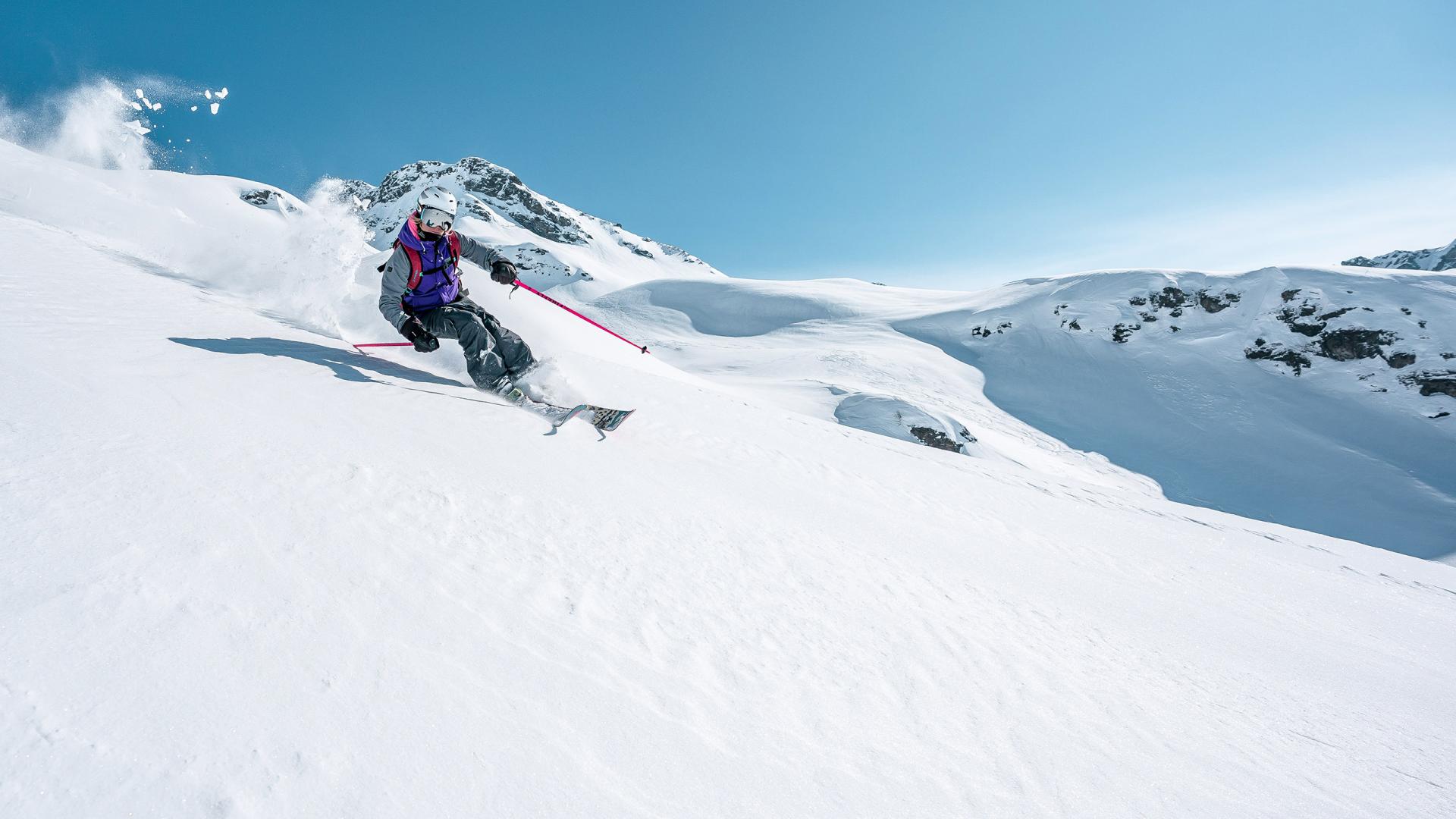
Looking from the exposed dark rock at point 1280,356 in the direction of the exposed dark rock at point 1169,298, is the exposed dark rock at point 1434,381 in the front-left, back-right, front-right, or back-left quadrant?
back-right

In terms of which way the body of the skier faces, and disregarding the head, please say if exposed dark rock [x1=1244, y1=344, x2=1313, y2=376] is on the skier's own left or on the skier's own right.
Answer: on the skier's own left

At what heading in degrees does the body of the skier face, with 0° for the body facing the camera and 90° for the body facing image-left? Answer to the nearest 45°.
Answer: approximately 315°

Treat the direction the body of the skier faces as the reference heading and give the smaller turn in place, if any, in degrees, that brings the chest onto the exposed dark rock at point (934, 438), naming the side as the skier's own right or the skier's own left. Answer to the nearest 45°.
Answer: approximately 45° to the skier's own left
